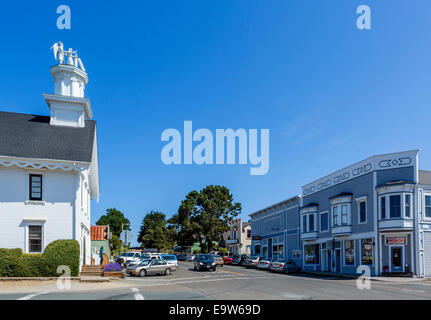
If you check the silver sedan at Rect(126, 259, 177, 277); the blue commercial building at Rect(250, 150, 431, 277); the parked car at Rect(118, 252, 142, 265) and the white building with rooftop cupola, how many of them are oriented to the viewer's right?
1

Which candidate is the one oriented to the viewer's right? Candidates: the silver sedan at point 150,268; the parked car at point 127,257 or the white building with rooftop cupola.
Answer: the white building with rooftop cupola

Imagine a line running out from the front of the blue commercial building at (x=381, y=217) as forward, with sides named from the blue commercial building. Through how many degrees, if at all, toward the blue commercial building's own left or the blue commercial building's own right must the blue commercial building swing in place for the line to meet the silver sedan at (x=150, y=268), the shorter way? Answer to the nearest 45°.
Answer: approximately 45° to the blue commercial building's own right

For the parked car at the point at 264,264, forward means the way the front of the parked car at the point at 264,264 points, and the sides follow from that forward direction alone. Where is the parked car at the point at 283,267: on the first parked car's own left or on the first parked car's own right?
on the first parked car's own right

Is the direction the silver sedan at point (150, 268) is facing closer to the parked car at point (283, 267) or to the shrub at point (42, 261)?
the shrub

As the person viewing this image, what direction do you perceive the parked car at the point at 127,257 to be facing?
facing the viewer and to the left of the viewer

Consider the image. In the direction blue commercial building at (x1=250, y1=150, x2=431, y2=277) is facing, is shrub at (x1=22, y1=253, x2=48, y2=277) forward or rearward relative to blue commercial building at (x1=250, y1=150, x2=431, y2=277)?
forward

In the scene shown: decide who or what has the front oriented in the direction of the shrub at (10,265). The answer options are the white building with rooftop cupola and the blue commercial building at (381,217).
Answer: the blue commercial building

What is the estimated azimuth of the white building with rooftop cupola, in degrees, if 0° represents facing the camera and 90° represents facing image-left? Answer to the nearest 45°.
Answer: approximately 270°

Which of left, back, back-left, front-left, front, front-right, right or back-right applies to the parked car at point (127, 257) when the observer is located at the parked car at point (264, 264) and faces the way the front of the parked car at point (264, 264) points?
back-left

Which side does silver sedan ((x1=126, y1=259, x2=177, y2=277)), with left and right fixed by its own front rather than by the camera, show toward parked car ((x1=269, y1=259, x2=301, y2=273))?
back

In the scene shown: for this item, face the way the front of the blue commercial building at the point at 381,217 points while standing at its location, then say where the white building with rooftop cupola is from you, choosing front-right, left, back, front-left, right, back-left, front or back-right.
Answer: front

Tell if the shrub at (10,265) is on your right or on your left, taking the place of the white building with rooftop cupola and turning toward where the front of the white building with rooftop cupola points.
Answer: on your right

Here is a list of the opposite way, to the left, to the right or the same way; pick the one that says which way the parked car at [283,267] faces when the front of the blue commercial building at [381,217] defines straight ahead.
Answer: the opposite way

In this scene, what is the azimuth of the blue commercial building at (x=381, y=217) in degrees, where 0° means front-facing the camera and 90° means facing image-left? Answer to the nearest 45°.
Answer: approximately 45°
